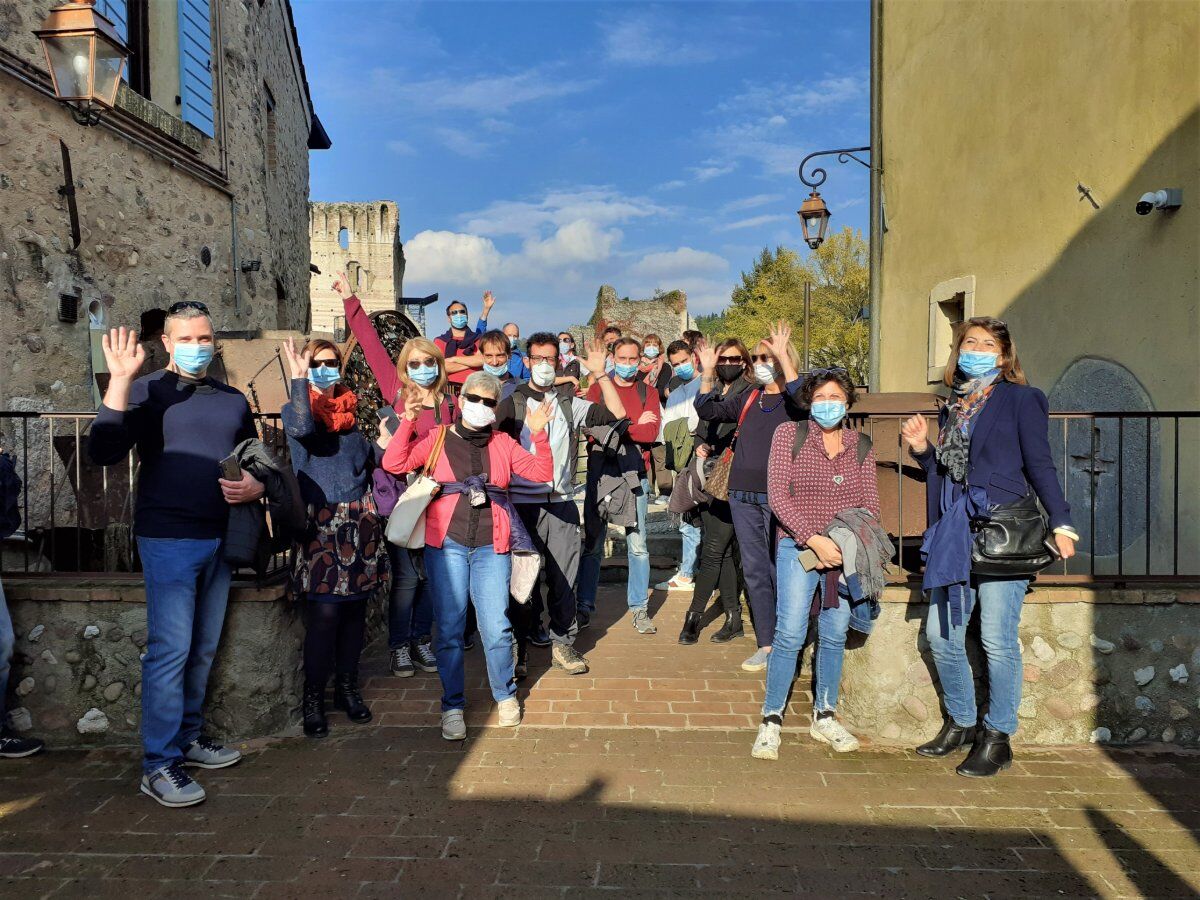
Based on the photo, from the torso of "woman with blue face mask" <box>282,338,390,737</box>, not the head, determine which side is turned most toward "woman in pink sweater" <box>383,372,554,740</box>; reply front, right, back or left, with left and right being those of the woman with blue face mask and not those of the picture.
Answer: left

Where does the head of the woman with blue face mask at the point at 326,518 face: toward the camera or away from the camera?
toward the camera

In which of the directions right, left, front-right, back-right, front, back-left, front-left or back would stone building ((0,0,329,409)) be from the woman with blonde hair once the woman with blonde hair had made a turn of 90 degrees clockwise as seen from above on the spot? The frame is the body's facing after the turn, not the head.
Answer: front-right

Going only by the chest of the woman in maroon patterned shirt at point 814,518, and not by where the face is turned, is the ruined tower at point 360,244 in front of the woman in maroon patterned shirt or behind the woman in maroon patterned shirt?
behind

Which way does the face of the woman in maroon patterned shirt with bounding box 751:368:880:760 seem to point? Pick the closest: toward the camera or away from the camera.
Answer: toward the camera

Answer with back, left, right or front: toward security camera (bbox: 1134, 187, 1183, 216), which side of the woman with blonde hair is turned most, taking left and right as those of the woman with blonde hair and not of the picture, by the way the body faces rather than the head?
left

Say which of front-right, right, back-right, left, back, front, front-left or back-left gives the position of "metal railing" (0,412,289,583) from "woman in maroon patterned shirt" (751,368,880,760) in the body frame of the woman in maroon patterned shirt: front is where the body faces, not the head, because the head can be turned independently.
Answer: right

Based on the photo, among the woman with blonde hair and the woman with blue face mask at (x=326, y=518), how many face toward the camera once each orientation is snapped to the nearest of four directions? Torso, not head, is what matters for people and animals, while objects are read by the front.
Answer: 2

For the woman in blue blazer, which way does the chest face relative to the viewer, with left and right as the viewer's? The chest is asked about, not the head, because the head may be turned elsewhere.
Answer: facing the viewer and to the left of the viewer

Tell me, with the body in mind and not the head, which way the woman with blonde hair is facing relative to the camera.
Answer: toward the camera

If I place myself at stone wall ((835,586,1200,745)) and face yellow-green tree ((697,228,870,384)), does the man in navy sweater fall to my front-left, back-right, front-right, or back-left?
back-left

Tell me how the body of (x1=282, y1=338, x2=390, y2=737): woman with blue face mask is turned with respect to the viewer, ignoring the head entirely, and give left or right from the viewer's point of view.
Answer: facing the viewer

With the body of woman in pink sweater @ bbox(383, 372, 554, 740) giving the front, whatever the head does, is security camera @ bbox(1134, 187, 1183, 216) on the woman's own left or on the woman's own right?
on the woman's own left

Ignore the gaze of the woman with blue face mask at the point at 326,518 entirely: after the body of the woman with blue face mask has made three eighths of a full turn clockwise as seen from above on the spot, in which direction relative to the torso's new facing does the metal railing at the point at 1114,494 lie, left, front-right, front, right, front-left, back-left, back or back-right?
back-right
